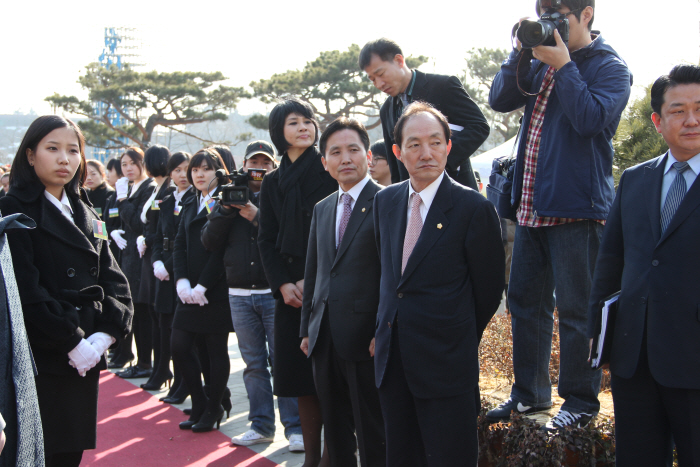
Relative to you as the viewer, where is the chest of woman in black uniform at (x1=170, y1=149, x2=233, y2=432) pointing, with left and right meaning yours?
facing the viewer and to the left of the viewer

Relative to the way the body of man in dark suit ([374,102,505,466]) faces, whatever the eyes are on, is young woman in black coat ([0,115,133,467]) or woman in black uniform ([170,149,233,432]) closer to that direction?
the young woman in black coat

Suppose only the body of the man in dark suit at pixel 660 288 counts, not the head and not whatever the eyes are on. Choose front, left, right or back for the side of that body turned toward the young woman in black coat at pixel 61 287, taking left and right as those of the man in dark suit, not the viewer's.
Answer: right

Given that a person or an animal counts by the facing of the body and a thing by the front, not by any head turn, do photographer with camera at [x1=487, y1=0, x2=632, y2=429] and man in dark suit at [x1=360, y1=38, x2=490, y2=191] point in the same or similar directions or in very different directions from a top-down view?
same or similar directions

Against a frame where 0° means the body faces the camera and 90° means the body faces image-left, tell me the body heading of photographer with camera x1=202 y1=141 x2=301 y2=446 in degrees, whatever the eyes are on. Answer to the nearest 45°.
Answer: approximately 45°

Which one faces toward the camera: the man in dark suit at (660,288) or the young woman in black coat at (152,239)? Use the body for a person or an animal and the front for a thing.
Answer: the man in dark suit

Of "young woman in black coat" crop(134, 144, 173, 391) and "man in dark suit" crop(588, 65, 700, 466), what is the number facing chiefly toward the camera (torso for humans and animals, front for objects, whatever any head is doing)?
1

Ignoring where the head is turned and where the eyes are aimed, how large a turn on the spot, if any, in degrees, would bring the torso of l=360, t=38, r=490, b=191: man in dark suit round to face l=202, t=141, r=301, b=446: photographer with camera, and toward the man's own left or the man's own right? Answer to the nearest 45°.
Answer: approximately 90° to the man's own right

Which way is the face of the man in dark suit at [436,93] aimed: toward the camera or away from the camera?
toward the camera

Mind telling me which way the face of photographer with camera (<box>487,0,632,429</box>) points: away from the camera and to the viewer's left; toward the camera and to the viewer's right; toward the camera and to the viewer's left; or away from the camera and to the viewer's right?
toward the camera and to the viewer's left

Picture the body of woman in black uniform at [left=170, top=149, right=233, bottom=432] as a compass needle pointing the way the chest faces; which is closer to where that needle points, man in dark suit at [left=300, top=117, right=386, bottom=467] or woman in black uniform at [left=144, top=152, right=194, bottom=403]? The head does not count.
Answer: the man in dark suit

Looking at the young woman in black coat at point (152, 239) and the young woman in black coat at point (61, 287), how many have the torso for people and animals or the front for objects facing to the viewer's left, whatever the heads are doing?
1
